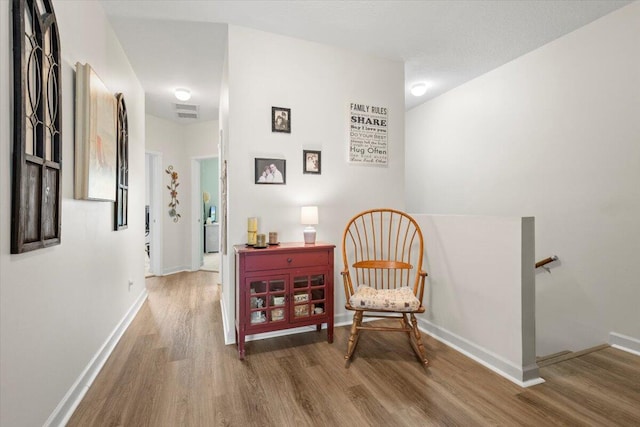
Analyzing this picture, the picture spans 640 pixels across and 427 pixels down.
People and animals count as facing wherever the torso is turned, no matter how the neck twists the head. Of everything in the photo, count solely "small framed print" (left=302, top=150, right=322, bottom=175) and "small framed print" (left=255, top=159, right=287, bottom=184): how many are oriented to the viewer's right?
0

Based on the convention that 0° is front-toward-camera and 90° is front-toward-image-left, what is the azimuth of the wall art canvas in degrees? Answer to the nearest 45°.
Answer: approximately 270°

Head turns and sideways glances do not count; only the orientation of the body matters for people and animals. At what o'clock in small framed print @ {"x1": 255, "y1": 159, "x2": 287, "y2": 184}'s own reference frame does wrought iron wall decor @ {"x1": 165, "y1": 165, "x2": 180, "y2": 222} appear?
The wrought iron wall decor is roughly at 5 o'clock from the small framed print.

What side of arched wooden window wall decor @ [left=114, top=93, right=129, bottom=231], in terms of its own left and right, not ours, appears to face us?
right

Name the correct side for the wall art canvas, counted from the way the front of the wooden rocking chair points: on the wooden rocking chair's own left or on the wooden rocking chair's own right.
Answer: on the wooden rocking chair's own right

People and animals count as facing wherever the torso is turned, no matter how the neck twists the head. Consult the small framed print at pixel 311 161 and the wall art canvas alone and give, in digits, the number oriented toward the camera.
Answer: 1

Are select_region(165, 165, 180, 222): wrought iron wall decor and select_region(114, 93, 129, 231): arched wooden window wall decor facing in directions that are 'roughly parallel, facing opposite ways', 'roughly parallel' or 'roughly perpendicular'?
roughly perpendicular

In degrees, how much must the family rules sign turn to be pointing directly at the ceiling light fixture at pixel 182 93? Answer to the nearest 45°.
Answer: approximately 135° to its right

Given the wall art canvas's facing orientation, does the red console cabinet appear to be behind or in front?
in front

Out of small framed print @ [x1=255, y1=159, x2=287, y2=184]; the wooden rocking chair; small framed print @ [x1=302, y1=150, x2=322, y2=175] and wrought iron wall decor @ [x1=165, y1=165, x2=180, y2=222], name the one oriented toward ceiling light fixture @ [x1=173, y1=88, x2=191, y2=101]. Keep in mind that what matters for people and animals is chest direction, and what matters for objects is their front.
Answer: the wrought iron wall decor

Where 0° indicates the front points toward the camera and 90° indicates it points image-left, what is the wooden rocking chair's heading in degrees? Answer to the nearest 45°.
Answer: approximately 0°
